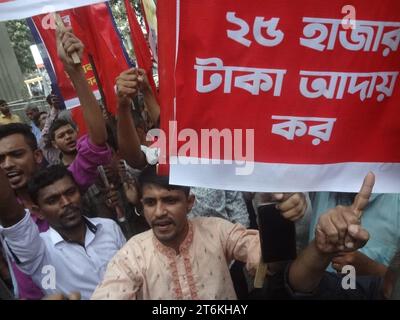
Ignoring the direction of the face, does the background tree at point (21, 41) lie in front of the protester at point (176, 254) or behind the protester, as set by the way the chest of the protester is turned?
behind

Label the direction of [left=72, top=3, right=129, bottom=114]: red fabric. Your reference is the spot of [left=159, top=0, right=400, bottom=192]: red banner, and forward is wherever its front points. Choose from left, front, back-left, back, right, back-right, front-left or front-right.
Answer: back-right

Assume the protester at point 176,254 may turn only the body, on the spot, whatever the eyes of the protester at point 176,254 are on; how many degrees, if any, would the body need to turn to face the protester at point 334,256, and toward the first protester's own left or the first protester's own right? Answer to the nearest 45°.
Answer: approximately 45° to the first protester's own left

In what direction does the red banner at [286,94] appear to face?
toward the camera

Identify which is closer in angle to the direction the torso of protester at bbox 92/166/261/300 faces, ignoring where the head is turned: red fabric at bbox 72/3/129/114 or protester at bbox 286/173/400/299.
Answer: the protester

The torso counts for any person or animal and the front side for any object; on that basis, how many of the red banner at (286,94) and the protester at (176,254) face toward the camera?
2

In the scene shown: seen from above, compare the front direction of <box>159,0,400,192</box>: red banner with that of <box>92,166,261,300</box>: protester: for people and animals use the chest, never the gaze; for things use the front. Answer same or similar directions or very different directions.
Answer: same or similar directions
